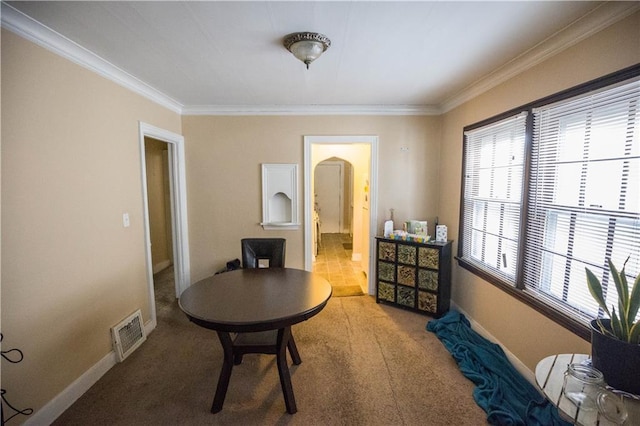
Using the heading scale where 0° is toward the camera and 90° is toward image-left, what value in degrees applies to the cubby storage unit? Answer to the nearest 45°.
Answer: approximately 45°

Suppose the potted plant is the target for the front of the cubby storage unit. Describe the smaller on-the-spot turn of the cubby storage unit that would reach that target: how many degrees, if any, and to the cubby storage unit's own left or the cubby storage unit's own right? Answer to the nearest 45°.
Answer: approximately 90° to the cubby storage unit's own left

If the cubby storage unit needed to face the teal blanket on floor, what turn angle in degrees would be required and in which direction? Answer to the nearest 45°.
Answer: approximately 90° to its left

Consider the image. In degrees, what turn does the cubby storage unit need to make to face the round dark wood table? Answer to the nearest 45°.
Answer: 0° — it already faces it
